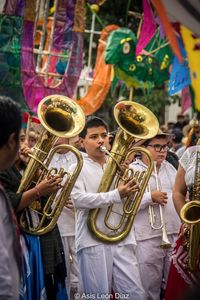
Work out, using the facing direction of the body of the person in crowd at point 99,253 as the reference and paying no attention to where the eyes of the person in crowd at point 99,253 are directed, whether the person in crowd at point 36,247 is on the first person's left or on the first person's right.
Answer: on the first person's right

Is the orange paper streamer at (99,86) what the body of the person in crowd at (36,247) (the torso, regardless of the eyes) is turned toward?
no

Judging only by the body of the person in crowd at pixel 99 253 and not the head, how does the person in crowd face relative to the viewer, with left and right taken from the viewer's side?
facing the viewer and to the right of the viewer

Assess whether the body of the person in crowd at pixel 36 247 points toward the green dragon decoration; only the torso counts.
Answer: no

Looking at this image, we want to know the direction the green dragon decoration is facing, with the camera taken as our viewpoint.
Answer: facing to the left of the viewer

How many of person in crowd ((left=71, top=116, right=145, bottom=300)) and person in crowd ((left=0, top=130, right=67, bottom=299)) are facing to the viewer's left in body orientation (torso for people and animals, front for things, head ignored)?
0

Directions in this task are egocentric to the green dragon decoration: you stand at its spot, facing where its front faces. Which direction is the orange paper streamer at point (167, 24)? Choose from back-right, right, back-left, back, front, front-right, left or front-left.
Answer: left
